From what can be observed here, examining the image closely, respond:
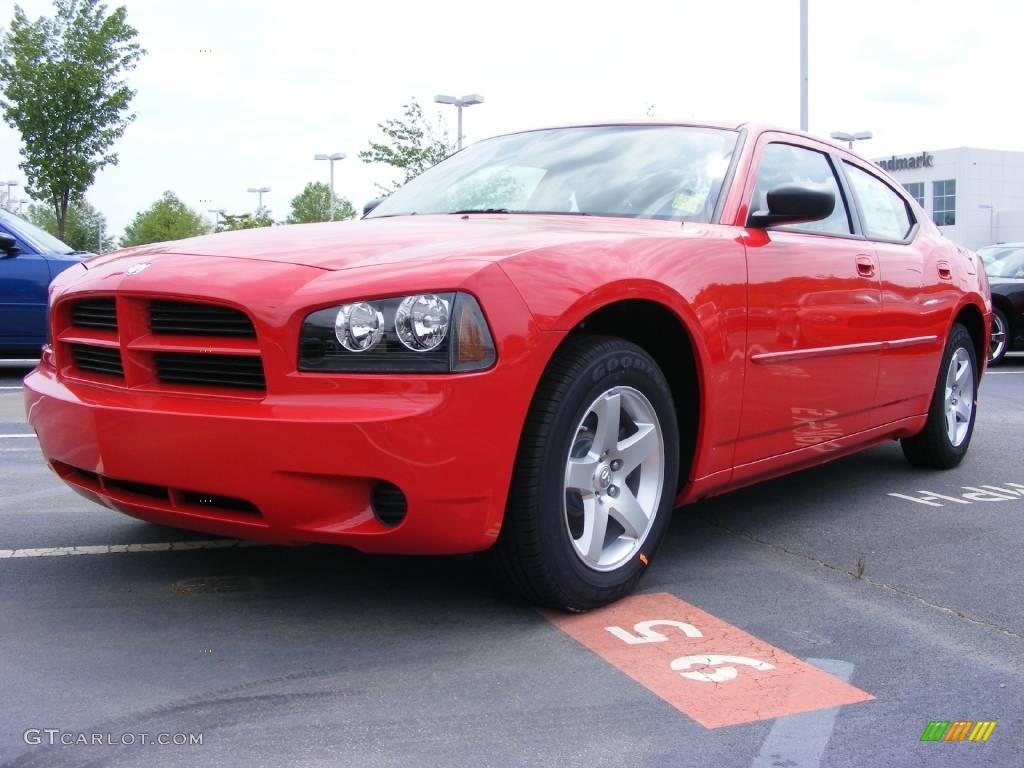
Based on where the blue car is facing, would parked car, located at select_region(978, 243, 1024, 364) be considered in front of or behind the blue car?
in front

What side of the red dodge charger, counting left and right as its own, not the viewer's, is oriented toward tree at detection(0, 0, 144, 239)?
right

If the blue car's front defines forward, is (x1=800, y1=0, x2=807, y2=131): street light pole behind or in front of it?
in front

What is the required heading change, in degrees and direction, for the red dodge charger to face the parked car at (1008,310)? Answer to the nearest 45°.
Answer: approximately 180°

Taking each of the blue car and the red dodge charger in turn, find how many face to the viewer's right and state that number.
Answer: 1

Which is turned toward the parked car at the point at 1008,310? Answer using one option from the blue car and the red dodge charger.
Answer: the blue car

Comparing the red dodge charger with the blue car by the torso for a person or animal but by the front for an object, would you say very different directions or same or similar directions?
very different directions

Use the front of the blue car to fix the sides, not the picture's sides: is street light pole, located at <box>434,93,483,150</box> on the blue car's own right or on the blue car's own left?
on the blue car's own left

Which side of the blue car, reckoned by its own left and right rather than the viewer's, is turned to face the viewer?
right

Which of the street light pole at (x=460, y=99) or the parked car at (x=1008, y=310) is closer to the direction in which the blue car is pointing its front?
the parked car

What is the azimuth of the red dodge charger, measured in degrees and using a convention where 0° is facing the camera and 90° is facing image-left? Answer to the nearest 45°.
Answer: approximately 45°

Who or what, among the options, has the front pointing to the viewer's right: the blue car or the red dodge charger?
the blue car

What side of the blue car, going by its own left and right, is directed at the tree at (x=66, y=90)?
left
